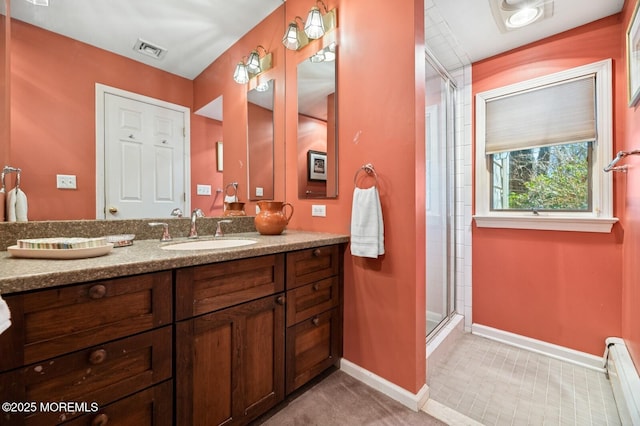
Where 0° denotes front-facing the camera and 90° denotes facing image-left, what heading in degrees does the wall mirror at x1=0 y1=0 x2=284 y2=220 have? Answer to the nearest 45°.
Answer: approximately 315°

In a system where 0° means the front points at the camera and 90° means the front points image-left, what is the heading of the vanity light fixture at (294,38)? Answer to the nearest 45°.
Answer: approximately 45°

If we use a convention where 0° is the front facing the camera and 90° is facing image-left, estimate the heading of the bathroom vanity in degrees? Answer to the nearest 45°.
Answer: approximately 315°

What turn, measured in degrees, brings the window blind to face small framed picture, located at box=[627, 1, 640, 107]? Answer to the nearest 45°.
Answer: approximately 90° to its left

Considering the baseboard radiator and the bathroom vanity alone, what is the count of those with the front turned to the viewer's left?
1

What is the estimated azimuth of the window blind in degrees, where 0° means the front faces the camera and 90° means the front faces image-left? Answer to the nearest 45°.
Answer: approximately 45°

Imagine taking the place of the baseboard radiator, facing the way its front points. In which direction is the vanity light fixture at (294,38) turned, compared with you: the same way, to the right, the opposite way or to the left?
to the left

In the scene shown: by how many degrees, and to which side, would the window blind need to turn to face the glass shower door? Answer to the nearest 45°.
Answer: approximately 45° to its right

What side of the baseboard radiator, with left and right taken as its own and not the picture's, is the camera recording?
left
